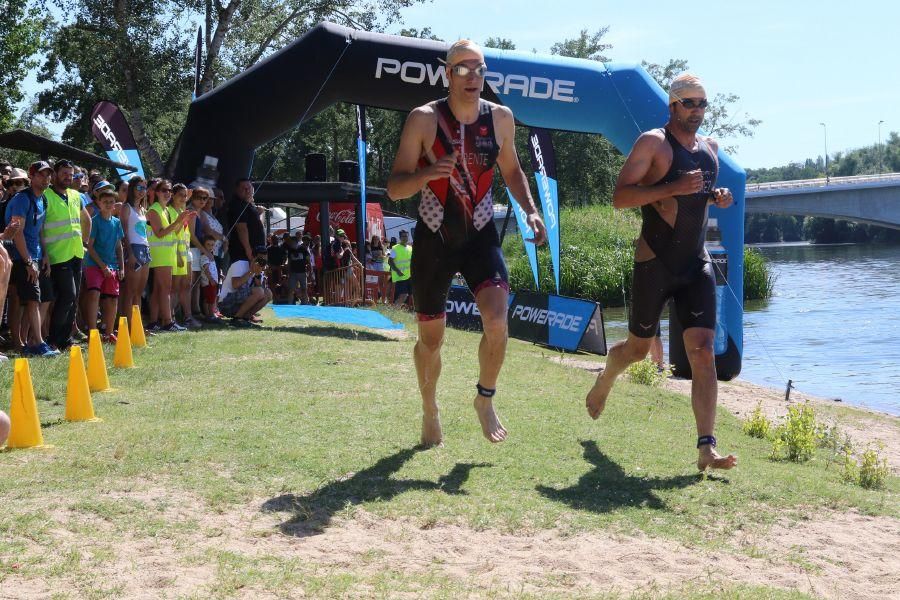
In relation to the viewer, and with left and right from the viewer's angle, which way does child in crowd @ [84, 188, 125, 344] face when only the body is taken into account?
facing the viewer and to the right of the viewer

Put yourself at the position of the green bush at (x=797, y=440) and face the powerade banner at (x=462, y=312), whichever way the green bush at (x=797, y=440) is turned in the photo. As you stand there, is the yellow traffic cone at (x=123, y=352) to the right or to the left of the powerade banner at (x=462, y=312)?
left

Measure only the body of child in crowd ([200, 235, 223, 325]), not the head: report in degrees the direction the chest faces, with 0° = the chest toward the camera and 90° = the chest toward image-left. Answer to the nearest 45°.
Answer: approximately 315°

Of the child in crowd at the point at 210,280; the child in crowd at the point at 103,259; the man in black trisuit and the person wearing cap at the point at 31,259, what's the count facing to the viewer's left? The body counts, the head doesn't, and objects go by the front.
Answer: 0

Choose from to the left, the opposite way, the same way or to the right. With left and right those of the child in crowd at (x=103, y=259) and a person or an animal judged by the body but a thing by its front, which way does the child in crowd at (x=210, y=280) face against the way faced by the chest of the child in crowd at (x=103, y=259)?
the same way

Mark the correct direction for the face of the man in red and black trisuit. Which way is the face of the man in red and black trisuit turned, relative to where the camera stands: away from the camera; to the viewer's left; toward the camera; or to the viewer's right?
toward the camera

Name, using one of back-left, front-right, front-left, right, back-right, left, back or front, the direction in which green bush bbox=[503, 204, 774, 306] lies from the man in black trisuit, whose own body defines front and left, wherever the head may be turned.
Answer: back-left

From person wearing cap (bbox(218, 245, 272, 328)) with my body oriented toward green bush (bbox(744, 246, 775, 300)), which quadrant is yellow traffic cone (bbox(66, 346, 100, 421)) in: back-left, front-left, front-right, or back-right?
back-right

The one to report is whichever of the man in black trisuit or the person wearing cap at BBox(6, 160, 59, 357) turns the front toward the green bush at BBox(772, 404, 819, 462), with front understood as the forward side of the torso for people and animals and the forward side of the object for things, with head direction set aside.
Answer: the person wearing cap

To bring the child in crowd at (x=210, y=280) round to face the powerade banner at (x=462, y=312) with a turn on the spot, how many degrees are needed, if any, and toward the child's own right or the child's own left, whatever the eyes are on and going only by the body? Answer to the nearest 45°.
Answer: approximately 90° to the child's own left

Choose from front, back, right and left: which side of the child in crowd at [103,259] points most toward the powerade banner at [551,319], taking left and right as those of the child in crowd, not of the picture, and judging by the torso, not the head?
left
